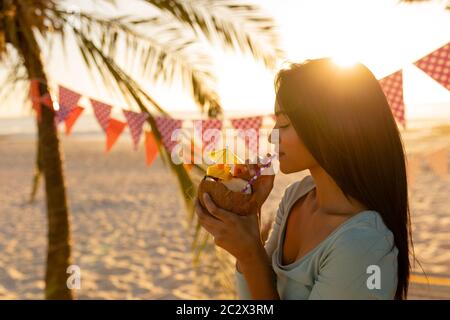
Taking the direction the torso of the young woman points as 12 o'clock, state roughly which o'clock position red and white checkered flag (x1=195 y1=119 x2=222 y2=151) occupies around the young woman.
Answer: The red and white checkered flag is roughly at 4 o'clock from the young woman.

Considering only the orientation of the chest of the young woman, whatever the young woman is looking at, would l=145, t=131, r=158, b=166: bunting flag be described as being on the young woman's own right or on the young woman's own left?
on the young woman's own right

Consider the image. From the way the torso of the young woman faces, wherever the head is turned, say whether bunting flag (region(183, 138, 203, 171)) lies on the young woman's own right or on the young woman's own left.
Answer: on the young woman's own right

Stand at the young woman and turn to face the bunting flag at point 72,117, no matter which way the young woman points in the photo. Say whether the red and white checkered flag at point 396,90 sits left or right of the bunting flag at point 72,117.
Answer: right

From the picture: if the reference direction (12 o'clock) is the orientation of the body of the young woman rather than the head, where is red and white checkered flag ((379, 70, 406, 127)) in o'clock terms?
The red and white checkered flag is roughly at 5 o'clock from the young woman.

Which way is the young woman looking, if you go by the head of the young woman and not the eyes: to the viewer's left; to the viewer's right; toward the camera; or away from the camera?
to the viewer's left

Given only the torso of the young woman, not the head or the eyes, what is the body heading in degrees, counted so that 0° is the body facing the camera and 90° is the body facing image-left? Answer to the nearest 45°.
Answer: approximately 45°

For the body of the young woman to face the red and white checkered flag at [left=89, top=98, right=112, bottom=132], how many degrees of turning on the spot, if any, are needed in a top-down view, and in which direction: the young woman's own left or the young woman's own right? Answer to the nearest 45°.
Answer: approximately 90° to the young woman's own right

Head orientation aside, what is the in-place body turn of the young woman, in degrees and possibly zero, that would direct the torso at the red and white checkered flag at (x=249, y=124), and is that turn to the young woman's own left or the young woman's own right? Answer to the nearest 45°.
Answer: approximately 135° to the young woman's own right
